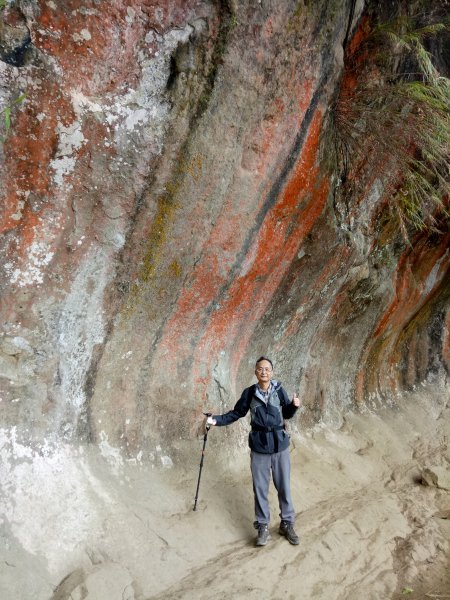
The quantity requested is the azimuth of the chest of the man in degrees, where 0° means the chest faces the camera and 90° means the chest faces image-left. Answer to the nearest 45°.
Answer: approximately 0°

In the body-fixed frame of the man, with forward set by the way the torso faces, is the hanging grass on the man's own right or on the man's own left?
on the man's own left
